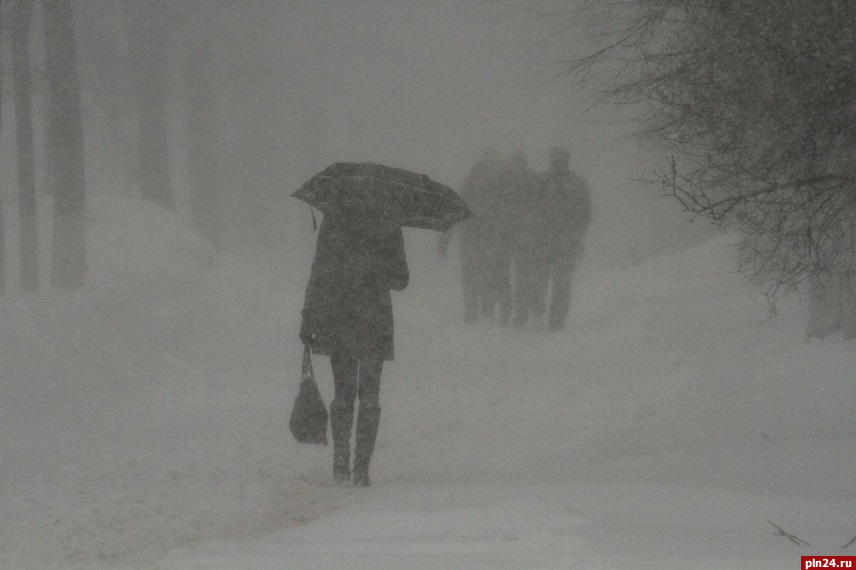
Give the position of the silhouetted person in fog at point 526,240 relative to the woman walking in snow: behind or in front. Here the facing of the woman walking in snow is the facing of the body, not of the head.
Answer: in front

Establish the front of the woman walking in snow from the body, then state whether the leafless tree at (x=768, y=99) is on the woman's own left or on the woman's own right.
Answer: on the woman's own right

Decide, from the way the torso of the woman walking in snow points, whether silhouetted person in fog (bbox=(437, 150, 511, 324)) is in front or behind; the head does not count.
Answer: in front

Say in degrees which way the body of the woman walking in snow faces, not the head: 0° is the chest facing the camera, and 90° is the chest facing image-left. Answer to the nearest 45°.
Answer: approximately 180°

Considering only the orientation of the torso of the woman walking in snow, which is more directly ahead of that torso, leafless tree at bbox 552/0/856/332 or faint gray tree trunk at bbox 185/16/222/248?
the faint gray tree trunk

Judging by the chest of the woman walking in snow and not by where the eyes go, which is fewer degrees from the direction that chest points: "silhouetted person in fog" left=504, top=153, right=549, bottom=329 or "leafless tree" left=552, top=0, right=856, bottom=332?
the silhouetted person in fog

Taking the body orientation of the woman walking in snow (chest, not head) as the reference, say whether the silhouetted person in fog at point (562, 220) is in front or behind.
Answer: in front
